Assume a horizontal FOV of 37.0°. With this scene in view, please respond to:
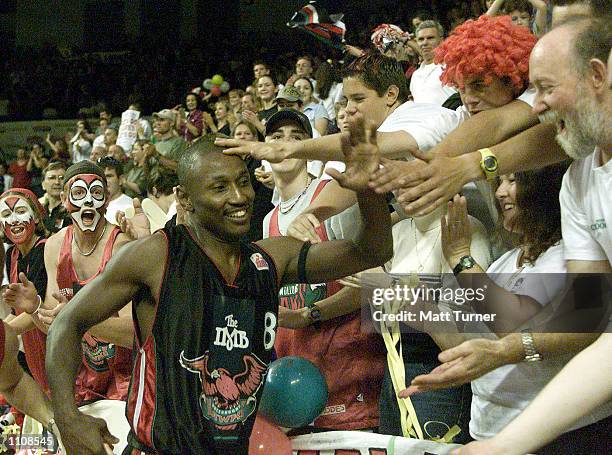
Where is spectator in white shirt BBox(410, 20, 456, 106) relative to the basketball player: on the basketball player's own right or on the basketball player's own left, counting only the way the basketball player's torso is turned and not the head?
on the basketball player's own left

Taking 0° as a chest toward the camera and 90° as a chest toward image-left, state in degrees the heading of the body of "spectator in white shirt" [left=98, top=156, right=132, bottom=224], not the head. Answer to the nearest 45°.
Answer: approximately 45°

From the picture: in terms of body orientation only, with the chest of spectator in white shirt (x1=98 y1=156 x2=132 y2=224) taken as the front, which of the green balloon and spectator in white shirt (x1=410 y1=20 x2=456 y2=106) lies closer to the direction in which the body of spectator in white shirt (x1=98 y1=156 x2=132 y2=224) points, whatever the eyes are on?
the green balloon

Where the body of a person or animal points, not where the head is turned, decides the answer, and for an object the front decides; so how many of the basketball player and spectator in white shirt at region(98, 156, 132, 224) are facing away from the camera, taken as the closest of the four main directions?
0

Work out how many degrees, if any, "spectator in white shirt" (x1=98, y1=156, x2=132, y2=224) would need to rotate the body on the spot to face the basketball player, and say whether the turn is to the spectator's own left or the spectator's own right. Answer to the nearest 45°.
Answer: approximately 45° to the spectator's own left
